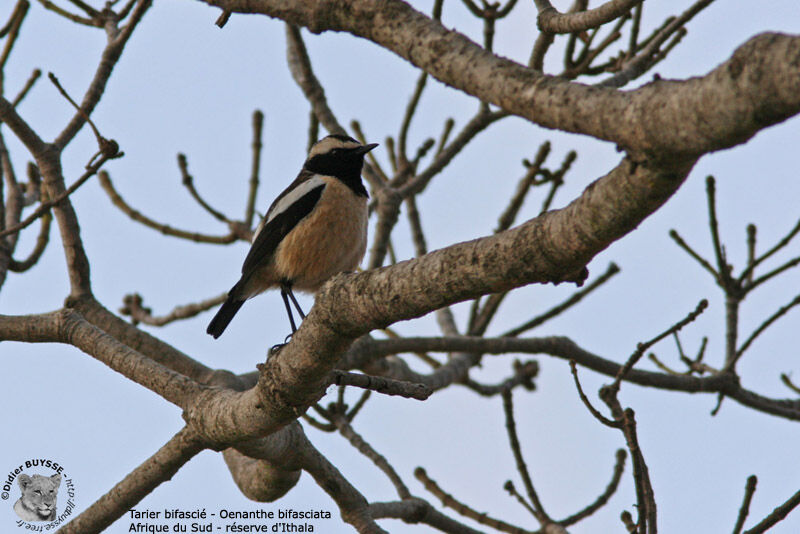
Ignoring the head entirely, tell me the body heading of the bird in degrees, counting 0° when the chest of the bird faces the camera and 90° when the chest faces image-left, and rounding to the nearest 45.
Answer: approximately 270°

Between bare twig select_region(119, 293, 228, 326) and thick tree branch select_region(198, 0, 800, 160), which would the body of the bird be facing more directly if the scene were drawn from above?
the thick tree branch
